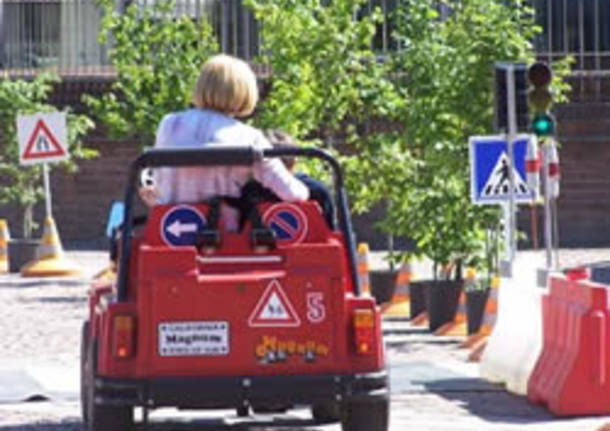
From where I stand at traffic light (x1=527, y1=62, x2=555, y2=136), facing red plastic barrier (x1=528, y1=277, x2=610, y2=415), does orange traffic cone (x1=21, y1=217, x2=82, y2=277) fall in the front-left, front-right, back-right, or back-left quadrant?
back-right

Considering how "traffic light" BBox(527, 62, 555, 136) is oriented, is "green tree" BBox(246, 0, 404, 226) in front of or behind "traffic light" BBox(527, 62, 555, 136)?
behind

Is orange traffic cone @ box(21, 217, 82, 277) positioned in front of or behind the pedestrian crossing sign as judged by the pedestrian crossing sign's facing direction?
behind

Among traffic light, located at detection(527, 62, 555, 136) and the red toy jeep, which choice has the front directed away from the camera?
the red toy jeep

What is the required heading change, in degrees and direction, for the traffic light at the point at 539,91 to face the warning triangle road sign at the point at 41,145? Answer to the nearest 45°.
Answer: approximately 135° to its right

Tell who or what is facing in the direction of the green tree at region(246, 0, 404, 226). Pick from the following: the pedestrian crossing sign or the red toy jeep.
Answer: the red toy jeep

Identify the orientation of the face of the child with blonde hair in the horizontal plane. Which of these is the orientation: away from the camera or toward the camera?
away from the camera

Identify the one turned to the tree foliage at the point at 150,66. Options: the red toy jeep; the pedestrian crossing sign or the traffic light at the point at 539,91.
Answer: the red toy jeep
